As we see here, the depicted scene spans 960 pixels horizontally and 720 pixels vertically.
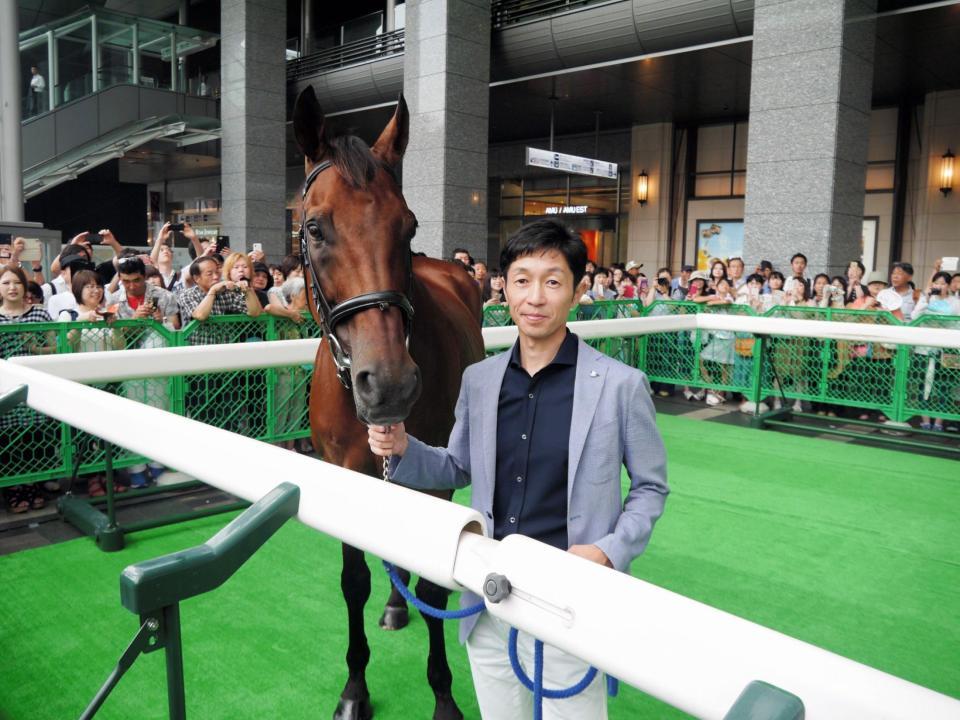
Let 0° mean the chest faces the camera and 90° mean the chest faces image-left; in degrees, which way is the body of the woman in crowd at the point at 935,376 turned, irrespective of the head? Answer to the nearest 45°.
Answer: approximately 45°

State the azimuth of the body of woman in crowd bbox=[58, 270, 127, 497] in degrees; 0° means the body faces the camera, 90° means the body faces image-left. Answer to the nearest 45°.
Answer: approximately 315°

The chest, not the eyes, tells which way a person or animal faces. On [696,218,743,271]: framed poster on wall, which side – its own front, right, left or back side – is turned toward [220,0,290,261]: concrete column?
right

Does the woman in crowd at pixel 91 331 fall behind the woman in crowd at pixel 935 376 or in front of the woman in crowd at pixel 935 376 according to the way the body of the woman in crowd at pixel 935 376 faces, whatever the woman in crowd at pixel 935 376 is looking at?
in front

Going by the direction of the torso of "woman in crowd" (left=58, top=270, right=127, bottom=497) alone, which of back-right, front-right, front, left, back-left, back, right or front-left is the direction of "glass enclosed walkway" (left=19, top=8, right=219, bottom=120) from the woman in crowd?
back-left

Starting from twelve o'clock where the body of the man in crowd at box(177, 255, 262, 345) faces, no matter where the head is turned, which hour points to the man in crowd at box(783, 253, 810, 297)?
the man in crowd at box(783, 253, 810, 297) is roughly at 10 o'clock from the man in crowd at box(177, 255, 262, 345).
